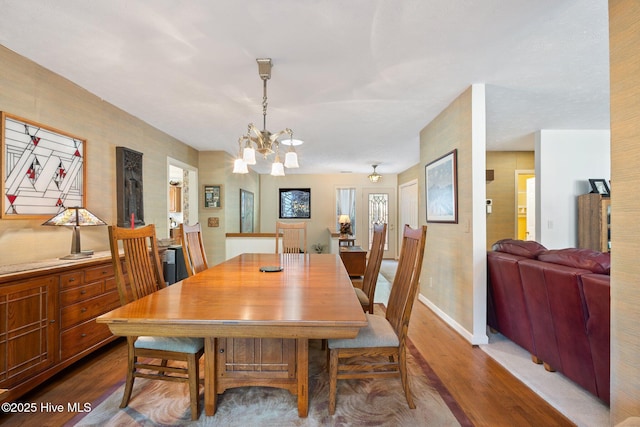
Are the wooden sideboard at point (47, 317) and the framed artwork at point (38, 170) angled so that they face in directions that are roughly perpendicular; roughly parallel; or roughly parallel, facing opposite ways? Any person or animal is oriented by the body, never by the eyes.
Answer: roughly parallel

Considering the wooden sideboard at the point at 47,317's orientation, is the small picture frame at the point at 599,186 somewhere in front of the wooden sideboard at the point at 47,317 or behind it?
in front

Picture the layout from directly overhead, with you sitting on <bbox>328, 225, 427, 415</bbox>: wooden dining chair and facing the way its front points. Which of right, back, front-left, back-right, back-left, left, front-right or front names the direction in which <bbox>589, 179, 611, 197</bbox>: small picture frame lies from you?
back-right

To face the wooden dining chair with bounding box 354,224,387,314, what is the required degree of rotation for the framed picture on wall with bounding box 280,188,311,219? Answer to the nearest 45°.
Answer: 0° — it already faces it

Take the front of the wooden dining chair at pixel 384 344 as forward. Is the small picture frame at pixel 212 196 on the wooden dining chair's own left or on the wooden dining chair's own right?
on the wooden dining chair's own right

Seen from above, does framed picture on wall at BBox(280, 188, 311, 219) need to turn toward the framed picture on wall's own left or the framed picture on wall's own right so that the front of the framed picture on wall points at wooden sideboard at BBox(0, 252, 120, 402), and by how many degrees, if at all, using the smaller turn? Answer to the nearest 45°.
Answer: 0° — it already faces it

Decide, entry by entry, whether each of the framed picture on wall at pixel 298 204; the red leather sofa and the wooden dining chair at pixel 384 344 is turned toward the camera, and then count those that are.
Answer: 1

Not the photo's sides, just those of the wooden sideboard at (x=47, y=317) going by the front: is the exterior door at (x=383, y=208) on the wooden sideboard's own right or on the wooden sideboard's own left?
on the wooden sideboard's own left

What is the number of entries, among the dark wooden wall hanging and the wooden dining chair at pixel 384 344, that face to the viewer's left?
1

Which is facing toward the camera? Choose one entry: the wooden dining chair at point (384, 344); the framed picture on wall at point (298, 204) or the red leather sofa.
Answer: the framed picture on wall

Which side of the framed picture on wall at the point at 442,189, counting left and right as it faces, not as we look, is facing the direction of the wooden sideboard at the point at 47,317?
front

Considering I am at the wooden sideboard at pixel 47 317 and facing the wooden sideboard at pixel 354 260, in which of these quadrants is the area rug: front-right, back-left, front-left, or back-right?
front-right

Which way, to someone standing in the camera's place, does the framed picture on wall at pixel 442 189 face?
facing the viewer and to the left of the viewer

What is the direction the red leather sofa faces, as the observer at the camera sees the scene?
facing away from the viewer and to the right of the viewer

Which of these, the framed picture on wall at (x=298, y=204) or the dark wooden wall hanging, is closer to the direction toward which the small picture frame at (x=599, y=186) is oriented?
the dark wooden wall hanging

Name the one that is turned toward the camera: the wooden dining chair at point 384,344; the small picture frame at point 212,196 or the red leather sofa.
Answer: the small picture frame

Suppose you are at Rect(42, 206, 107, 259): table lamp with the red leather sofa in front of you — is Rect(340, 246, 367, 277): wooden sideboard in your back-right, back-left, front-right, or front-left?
front-left

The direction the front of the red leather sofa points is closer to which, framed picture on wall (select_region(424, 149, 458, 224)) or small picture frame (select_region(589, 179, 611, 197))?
the small picture frame

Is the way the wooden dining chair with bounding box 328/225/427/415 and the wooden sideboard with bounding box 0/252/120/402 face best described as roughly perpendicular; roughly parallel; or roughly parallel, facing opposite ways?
roughly parallel, facing opposite ways

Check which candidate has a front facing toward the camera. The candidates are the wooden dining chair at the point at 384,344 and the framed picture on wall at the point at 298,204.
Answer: the framed picture on wall
